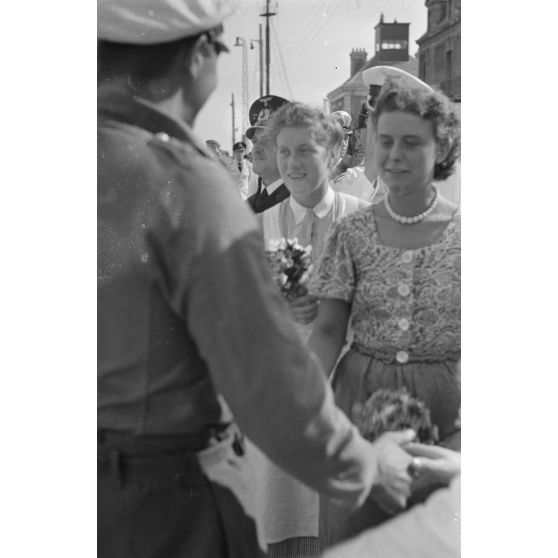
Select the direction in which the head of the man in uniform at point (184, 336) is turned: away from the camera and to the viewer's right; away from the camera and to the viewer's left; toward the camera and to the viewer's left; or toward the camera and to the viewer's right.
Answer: away from the camera and to the viewer's right

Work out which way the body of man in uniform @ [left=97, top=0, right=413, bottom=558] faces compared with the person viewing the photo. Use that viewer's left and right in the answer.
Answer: facing away from the viewer and to the right of the viewer
